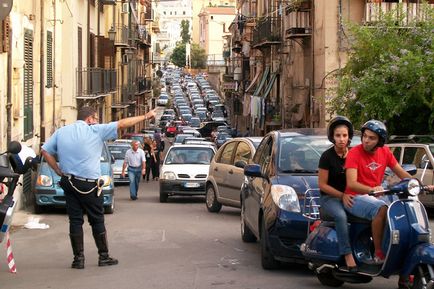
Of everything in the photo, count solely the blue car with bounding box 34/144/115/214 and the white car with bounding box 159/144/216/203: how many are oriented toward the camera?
2

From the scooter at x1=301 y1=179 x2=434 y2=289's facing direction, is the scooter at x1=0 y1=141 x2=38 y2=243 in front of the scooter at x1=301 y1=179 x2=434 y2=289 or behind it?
behind

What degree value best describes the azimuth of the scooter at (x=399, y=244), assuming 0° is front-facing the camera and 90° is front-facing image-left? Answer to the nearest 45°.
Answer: approximately 315°

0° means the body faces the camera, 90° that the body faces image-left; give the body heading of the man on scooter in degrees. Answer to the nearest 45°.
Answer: approximately 315°

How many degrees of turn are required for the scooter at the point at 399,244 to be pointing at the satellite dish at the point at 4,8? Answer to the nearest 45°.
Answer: approximately 180°

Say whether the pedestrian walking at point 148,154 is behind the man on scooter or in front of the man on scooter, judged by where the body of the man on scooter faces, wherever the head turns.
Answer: behind
